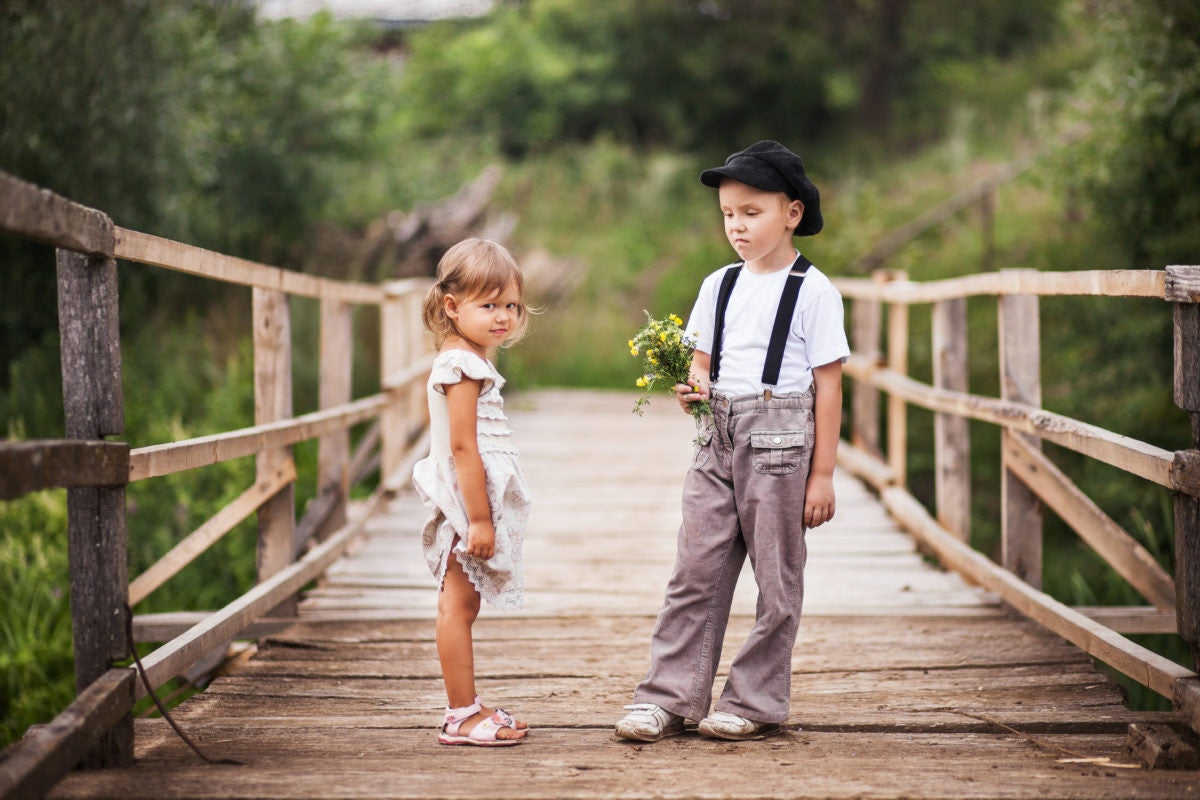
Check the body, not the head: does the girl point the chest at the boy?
yes

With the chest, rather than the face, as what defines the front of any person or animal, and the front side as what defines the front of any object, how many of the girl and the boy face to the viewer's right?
1

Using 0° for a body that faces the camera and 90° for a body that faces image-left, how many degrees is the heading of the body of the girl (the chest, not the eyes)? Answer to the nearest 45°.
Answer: approximately 270°

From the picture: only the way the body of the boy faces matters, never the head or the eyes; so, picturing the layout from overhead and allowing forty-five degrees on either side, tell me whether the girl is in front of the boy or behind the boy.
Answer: in front

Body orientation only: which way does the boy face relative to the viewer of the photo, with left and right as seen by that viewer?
facing the viewer and to the left of the viewer
